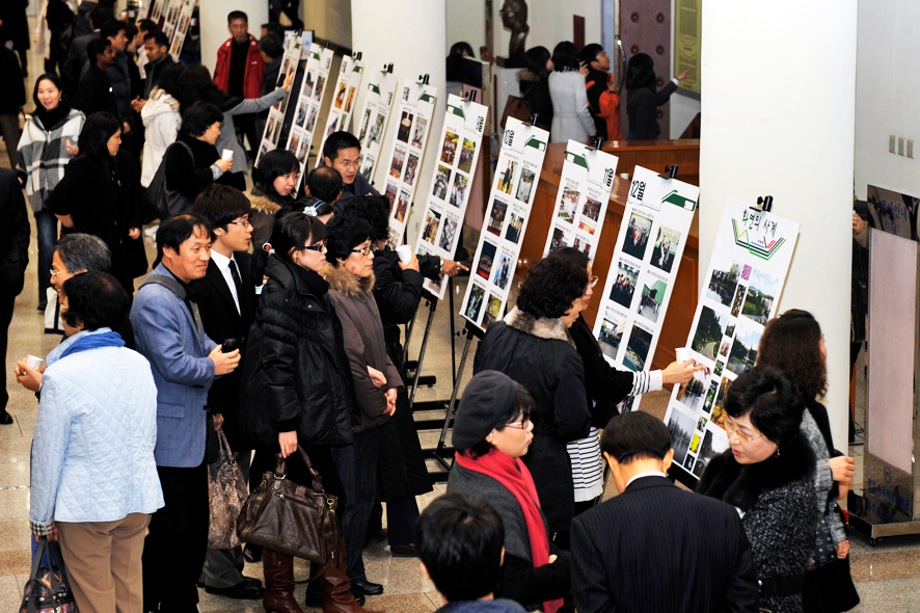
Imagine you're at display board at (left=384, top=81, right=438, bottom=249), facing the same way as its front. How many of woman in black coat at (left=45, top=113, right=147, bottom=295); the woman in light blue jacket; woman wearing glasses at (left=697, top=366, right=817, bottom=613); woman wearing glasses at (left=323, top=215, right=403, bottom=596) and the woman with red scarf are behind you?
0

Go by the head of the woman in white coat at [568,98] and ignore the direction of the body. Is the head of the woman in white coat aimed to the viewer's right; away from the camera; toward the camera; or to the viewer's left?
away from the camera

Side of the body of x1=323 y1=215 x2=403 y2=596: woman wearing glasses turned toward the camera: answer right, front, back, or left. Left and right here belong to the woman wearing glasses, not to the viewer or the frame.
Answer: right

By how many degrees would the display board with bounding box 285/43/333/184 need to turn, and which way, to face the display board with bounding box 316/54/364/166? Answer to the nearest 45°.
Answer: approximately 45° to its left

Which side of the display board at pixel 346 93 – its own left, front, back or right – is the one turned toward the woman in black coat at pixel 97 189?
front

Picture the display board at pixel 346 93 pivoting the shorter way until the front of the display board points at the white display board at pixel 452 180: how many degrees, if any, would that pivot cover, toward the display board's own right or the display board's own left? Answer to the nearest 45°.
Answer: approximately 45° to the display board's own left

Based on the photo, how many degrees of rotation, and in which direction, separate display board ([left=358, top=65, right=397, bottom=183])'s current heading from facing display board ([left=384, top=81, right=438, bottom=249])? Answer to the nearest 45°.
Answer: approximately 45° to its left

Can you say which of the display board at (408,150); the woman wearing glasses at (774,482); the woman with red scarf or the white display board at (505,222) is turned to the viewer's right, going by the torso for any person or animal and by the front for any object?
the woman with red scarf

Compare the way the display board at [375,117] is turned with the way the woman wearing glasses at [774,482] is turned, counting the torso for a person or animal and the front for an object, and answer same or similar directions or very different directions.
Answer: same or similar directions

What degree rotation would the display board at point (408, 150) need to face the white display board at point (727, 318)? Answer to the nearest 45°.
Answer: approximately 45° to its left

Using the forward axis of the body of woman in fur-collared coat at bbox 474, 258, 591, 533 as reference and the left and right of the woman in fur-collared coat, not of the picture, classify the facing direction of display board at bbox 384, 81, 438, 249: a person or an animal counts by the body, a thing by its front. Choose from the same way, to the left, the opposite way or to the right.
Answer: the opposite way

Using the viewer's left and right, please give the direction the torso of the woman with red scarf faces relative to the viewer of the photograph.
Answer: facing to the right of the viewer

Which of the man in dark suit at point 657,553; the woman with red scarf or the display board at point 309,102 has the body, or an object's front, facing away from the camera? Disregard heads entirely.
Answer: the man in dark suit

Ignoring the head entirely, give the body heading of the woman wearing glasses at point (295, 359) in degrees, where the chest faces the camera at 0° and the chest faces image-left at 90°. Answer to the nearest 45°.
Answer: approximately 270°

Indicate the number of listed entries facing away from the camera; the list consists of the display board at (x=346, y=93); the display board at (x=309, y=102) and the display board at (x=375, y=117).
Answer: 0

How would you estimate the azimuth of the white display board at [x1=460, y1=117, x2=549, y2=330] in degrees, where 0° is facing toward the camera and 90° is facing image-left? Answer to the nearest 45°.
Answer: approximately 45°

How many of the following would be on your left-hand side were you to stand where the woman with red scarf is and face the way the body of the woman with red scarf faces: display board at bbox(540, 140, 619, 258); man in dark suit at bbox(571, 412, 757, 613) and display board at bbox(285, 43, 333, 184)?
2

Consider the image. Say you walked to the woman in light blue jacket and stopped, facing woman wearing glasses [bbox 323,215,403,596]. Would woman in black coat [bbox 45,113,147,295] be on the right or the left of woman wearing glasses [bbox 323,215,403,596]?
left

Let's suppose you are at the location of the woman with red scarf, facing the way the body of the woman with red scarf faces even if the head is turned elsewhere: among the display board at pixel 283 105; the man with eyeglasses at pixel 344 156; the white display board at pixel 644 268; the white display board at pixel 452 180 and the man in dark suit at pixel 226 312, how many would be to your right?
0

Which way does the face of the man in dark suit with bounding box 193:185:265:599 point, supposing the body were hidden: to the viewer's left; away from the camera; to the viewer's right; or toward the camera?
to the viewer's right

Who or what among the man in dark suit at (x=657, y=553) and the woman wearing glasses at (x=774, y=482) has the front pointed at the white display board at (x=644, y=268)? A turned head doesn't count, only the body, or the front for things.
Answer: the man in dark suit

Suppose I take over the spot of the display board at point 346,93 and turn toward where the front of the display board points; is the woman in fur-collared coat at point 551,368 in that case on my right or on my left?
on my left

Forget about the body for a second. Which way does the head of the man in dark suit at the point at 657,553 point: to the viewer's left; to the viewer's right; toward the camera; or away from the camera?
away from the camera

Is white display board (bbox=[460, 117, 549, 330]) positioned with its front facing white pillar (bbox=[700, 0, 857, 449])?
no
